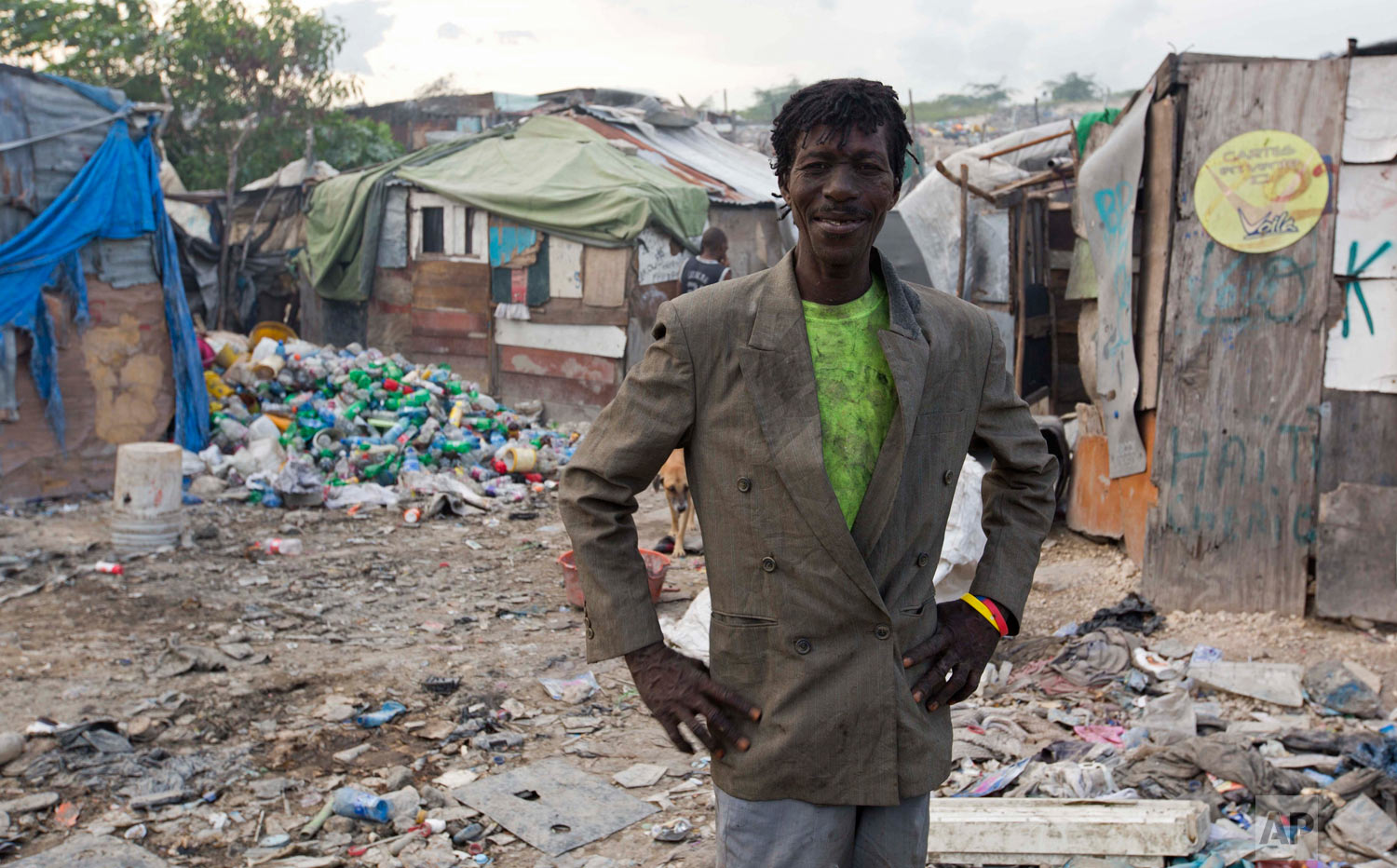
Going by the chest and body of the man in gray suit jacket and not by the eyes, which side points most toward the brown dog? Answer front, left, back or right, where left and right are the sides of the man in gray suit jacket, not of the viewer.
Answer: back

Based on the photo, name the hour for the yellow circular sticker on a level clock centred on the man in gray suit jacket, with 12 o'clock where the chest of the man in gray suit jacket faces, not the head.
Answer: The yellow circular sticker is roughly at 7 o'clock from the man in gray suit jacket.

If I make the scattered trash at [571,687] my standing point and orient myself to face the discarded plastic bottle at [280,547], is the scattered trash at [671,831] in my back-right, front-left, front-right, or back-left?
back-left

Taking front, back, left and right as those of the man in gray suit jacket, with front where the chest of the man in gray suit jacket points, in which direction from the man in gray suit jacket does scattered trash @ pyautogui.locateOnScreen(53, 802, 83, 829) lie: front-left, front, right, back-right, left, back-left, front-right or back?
back-right

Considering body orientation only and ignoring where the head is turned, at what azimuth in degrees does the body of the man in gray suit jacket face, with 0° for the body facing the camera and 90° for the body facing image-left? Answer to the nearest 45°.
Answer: approximately 0°

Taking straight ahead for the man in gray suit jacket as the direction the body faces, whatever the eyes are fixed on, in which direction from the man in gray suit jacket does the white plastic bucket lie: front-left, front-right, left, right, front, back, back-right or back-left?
back-right

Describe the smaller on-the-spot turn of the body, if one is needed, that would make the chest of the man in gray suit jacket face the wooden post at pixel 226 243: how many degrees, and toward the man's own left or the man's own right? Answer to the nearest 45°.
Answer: approximately 135° to the man's own right

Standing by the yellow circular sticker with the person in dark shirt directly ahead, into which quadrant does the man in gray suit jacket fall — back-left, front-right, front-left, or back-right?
back-left

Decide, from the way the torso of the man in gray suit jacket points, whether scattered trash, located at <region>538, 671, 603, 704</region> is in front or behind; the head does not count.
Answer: behind

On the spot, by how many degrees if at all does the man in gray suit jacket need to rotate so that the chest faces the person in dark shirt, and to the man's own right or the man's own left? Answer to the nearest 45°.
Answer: approximately 180°
